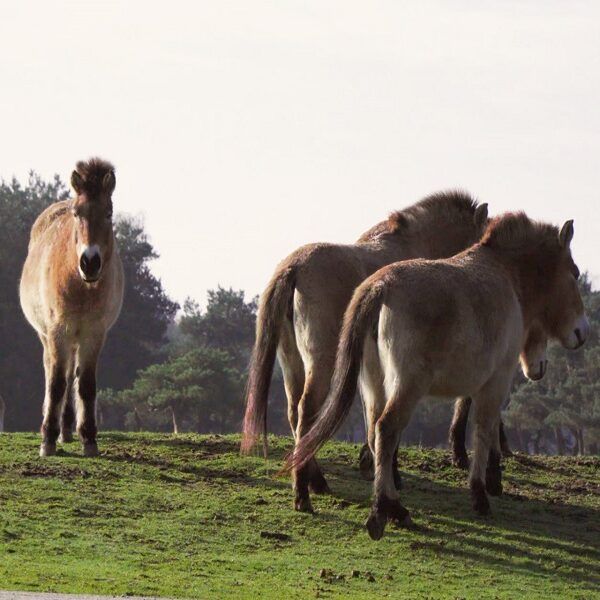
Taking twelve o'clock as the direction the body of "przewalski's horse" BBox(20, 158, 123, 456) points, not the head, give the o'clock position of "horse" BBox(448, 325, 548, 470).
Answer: The horse is roughly at 9 o'clock from the przewalski's horse.

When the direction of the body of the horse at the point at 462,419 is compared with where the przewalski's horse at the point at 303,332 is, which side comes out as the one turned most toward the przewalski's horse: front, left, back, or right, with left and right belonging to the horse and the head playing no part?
back

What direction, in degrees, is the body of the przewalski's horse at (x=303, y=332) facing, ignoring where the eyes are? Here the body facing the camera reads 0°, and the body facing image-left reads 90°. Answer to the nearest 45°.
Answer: approximately 225°

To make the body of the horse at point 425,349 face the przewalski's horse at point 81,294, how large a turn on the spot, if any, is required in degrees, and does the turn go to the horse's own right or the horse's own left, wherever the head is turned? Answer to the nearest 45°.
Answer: approximately 90° to the horse's own left

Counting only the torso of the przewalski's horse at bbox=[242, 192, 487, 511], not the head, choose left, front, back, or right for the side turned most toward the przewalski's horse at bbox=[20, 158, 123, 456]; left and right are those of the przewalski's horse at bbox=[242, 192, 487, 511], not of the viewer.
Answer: left

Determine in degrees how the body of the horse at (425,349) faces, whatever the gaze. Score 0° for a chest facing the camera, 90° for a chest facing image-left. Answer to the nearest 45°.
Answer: approximately 225°

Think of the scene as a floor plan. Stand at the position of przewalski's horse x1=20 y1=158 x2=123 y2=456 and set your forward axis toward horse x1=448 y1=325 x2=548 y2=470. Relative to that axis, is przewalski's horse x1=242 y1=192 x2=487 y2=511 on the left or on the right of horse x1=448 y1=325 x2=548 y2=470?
right

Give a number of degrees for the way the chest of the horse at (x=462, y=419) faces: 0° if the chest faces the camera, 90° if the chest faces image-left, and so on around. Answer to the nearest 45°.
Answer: approximately 225°
